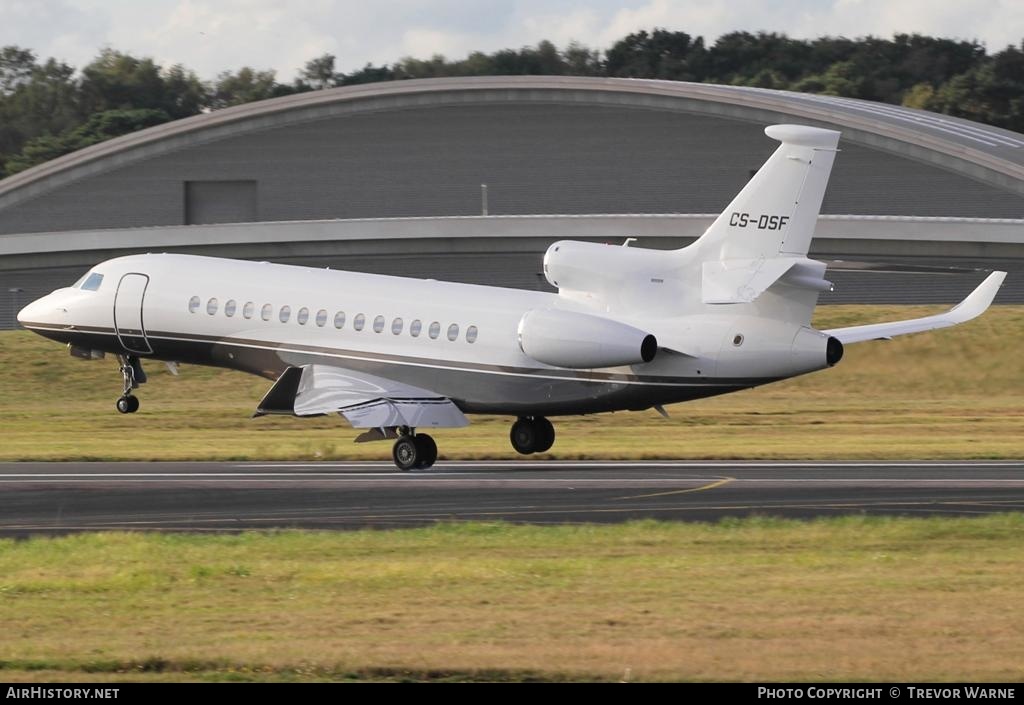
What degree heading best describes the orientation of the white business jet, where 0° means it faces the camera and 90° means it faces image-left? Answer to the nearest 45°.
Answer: approximately 135°
